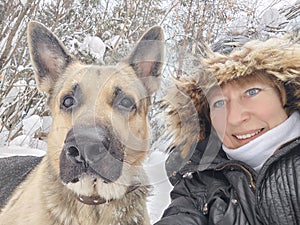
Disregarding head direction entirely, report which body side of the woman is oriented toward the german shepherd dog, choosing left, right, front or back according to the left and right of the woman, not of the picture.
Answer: right

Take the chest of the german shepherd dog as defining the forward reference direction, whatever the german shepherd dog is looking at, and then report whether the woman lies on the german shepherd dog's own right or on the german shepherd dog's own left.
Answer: on the german shepherd dog's own left

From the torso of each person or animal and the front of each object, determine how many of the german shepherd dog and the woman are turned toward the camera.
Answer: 2

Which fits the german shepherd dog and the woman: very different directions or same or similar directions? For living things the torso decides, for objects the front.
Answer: same or similar directions

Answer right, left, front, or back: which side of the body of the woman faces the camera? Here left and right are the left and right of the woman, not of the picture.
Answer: front

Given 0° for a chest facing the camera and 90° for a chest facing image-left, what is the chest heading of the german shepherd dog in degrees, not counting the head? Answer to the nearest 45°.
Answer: approximately 0°
